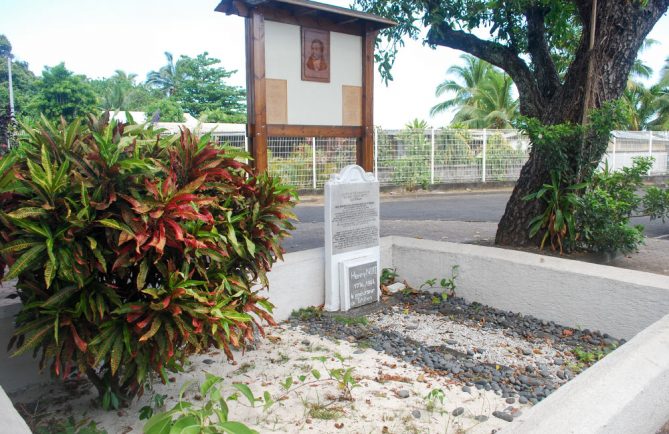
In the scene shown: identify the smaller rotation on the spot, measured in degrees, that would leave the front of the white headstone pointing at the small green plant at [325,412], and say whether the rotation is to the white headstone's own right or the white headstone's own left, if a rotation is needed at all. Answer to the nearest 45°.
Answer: approximately 45° to the white headstone's own right

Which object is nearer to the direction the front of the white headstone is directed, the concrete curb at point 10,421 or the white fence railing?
the concrete curb

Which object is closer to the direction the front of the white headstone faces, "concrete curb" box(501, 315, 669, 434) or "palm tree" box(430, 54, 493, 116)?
the concrete curb

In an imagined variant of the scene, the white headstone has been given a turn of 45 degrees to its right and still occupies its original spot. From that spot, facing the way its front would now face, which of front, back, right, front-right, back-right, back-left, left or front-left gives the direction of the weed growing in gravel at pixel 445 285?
left

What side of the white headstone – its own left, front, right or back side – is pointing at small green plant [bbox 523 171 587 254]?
left

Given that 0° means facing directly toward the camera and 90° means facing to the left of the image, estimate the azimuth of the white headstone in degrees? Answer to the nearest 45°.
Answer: approximately 315°

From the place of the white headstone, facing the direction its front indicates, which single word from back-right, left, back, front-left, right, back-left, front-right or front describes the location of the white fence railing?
back-left

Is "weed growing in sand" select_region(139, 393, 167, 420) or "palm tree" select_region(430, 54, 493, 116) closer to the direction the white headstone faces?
the weed growing in sand

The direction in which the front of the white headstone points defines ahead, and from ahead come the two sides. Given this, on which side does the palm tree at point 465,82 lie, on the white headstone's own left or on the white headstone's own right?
on the white headstone's own left
